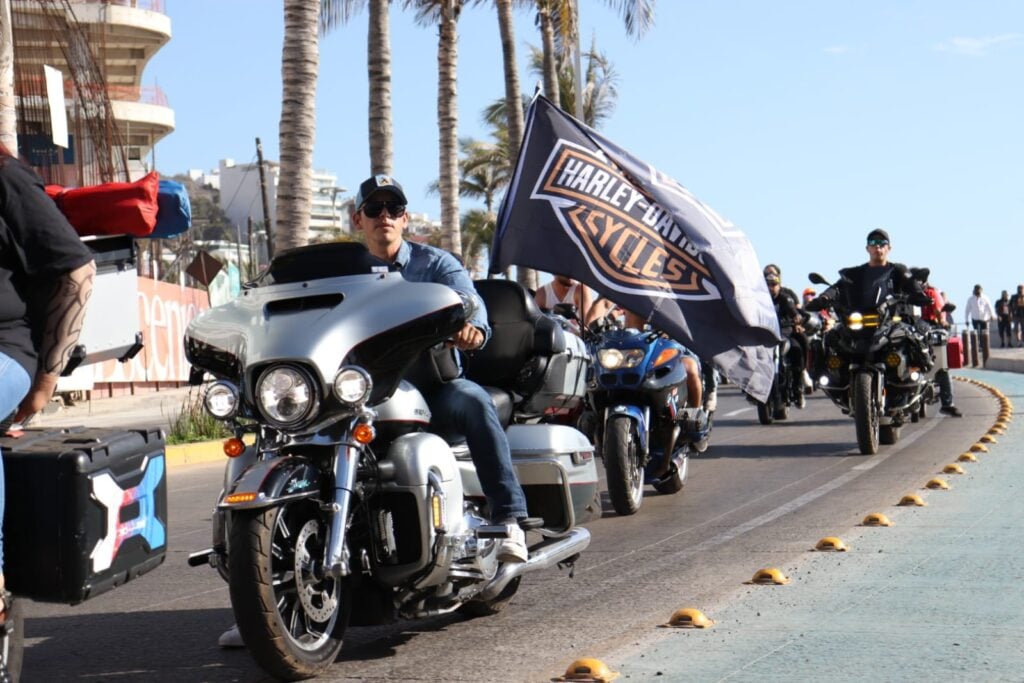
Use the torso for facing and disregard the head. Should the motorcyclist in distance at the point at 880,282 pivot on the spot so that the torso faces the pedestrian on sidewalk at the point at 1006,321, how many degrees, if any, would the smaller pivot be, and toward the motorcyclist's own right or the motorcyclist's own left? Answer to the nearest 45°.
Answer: approximately 180°

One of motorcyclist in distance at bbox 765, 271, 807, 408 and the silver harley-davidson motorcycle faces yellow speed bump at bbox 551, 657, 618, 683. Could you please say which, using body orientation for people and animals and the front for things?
the motorcyclist in distance

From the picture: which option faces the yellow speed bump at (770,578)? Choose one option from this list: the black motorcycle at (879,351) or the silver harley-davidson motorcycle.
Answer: the black motorcycle

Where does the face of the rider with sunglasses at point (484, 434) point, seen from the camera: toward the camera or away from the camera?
toward the camera

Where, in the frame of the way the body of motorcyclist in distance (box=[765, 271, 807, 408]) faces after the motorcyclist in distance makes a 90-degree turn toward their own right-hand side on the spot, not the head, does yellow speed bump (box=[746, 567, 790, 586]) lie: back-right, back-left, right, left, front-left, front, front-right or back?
left

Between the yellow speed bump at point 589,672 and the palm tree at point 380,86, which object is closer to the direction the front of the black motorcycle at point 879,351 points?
the yellow speed bump

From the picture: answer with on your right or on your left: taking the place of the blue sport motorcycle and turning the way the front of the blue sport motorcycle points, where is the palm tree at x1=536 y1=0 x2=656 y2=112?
on your right

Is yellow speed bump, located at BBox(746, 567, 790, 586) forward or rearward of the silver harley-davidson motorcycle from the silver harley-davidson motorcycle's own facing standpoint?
rearward

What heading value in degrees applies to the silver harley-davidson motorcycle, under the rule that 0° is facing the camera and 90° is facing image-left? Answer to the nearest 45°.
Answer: approximately 45°

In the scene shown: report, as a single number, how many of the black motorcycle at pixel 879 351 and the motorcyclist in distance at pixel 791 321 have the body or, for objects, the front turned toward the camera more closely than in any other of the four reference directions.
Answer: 2

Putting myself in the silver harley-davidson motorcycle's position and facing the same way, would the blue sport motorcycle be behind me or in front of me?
behind

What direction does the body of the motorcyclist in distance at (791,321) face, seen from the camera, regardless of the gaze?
toward the camera

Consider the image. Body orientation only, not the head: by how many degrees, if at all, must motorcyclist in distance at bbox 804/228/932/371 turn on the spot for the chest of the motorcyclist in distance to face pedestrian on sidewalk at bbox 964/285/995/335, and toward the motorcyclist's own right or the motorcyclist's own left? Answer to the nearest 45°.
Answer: approximately 180°

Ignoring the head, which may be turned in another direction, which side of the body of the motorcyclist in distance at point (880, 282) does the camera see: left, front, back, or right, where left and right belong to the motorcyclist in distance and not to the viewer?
front

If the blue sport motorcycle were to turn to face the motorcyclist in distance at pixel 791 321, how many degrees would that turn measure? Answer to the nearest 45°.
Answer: approximately 135° to its right

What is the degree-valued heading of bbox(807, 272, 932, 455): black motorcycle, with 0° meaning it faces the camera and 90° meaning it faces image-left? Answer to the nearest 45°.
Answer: approximately 0°

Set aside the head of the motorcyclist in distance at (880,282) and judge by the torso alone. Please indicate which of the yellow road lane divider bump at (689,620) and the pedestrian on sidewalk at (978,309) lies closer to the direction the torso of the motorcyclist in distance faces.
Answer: the yellow road lane divider bump

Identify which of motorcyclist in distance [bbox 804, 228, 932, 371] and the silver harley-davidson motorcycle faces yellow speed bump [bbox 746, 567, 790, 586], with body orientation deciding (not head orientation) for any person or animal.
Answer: the motorcyclist in distance

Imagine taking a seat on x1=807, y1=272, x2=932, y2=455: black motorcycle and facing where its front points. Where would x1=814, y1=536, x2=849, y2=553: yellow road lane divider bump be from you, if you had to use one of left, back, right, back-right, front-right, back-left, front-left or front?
front

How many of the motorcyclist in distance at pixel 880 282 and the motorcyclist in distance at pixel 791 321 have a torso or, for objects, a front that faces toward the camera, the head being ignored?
2
